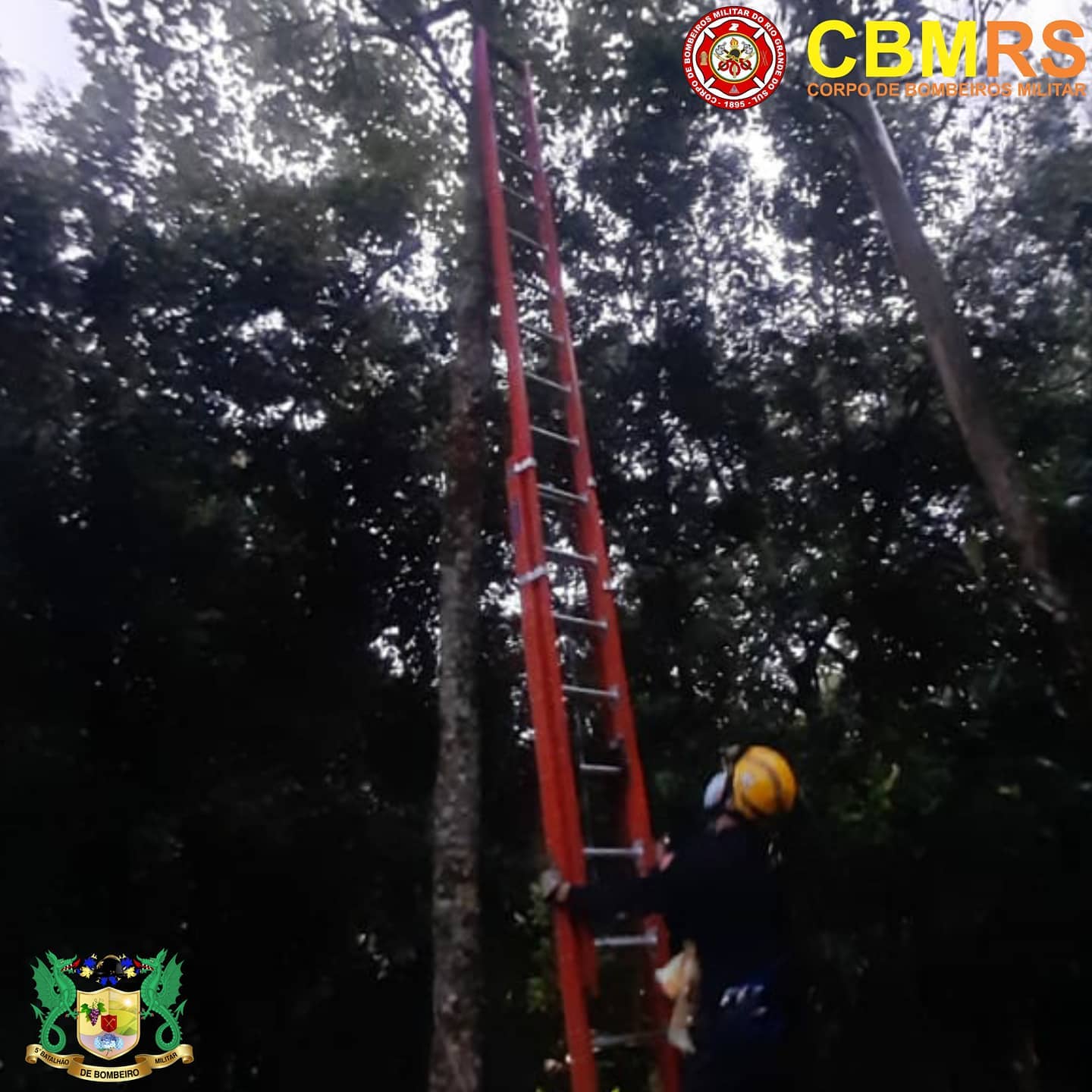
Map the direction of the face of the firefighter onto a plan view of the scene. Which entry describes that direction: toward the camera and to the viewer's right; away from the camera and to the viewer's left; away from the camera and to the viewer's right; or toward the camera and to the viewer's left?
away from the camera and to the viewer's left

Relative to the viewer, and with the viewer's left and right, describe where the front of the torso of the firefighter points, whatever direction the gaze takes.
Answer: facing to the left of the viewer
